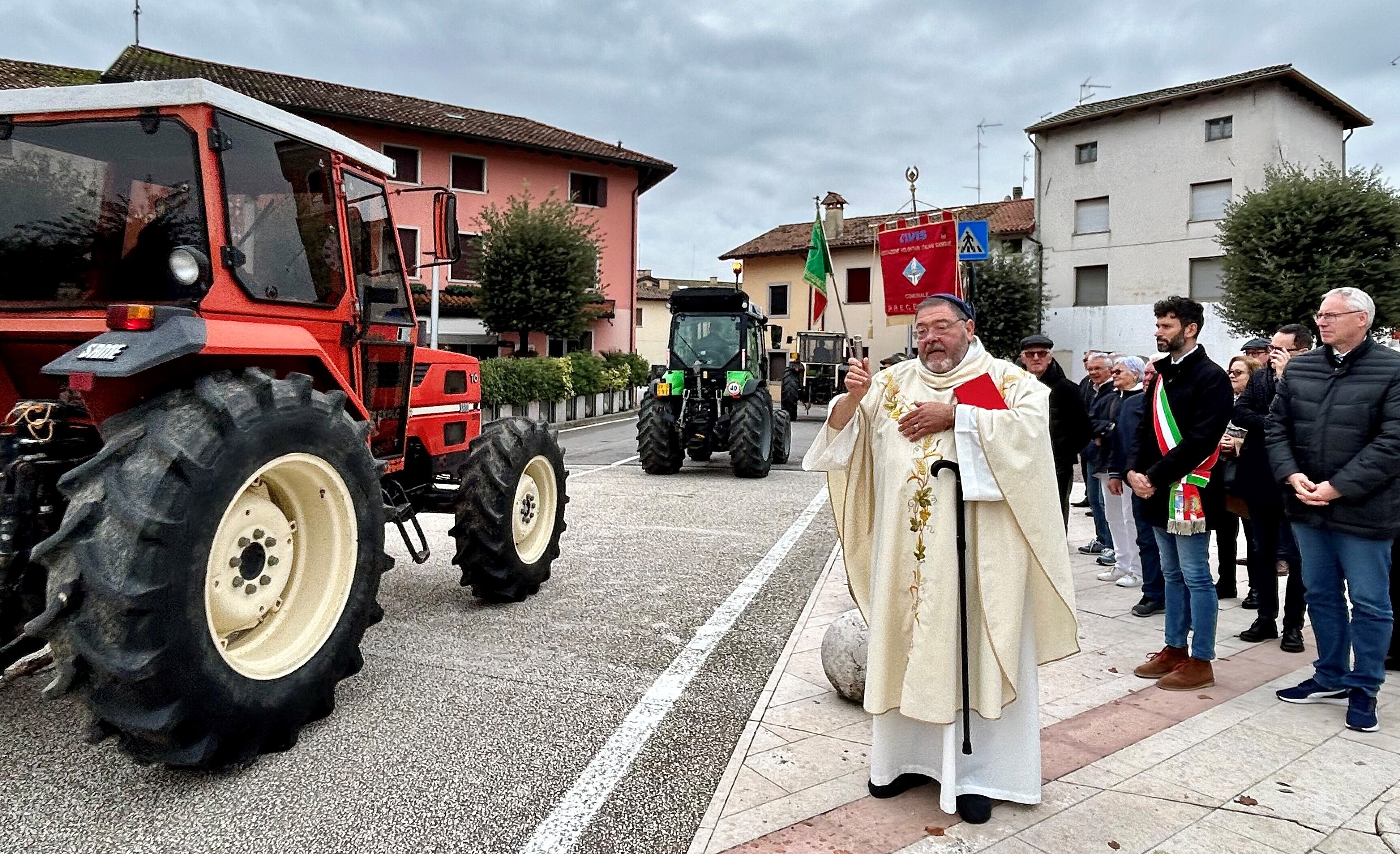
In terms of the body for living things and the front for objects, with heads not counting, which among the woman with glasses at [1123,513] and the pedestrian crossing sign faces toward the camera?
the pedestrian crossing sign

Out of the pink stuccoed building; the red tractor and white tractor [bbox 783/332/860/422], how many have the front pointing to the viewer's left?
0

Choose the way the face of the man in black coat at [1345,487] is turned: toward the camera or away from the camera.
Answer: toward the camera

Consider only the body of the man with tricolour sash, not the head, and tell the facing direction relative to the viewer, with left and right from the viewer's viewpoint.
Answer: facing the viewer and to the left of the viewer

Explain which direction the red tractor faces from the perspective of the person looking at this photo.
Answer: facing away from the viewer and to the right of the viewer

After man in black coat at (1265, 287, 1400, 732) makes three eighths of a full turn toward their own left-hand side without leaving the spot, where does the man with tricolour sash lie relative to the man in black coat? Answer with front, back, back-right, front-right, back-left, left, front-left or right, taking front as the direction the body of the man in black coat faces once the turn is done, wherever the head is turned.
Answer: back

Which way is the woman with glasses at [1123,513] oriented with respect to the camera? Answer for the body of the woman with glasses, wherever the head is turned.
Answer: to the viewer's left

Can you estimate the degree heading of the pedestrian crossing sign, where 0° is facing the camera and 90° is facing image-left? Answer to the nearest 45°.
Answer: approximately 0°

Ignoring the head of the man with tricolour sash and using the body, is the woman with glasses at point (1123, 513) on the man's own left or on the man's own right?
on the man's own right

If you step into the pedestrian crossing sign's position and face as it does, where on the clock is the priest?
The priest is roughly at 12 o'clock from the pedestrian crossing sign.

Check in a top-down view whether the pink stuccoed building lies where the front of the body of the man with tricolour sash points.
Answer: no

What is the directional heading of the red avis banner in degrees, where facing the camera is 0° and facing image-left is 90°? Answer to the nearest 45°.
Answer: approximately 0°

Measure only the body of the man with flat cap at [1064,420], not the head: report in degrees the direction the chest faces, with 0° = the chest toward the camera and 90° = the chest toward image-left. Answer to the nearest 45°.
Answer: approximately 45°

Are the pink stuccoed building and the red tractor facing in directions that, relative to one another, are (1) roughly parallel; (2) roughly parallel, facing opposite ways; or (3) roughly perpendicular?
roughly perpendicular

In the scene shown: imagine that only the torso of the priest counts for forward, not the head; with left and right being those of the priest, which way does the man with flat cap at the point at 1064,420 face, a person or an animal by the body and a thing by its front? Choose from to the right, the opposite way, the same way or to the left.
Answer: the same way
